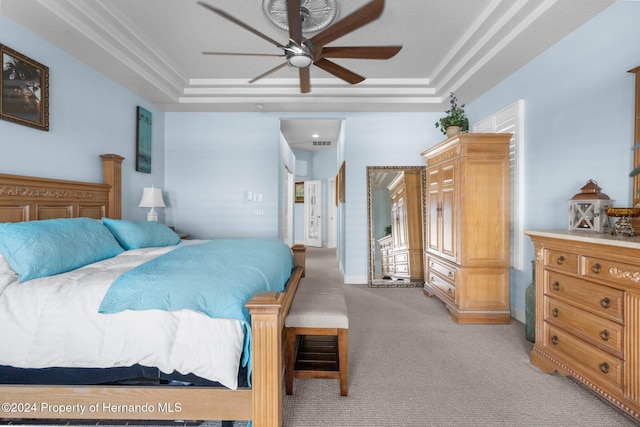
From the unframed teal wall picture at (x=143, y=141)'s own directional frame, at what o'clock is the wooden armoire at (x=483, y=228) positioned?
The wooden armoire is roughly at 12 o'clock from the unframed teal wall picture.

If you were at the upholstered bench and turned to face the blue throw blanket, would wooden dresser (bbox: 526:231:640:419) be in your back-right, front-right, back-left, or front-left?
back-left

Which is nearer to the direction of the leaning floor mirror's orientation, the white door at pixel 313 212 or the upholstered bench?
the upholstered bench

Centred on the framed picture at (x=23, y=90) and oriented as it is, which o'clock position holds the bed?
The bed is roughly at 1 o'clock from the framed picture.

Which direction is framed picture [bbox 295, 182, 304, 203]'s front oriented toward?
toward the camera

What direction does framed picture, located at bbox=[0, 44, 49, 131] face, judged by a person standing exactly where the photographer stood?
facing the viewer and to the right of the viewer

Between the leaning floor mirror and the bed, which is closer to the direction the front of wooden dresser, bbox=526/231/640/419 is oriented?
the bed

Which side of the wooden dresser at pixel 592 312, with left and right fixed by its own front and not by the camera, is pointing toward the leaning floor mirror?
right

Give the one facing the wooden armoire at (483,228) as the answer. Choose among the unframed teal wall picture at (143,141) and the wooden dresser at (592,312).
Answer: the unframed teal wall picture

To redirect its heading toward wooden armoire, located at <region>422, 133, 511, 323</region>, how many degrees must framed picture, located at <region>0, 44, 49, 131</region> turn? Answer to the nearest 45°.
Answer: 0° — it already faces it

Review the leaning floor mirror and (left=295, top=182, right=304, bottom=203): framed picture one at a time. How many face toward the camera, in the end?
2

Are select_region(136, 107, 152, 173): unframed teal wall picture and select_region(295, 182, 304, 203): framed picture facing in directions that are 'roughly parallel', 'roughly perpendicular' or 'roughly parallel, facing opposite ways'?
roughly perpendicular

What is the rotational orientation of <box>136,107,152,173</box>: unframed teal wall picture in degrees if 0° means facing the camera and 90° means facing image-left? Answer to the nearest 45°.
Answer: approximately 315°

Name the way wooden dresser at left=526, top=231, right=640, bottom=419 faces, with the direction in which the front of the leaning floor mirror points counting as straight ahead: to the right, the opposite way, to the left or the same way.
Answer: to the right

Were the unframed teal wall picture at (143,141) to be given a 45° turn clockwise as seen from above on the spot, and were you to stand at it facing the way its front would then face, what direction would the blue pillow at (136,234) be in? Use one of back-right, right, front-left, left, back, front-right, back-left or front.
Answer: front

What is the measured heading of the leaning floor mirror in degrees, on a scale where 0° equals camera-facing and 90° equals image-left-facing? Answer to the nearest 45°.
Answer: approximately 0°

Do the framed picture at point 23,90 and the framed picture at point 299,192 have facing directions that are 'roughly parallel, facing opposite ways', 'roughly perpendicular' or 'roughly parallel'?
roughly perpendicular

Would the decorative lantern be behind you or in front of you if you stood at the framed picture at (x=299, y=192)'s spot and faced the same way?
in front

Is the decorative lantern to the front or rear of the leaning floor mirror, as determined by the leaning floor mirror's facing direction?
to the front

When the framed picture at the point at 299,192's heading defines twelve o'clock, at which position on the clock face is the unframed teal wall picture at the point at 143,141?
the unframed teal wall picture at the point at 143,141 is roughly at 1 o'clock from the framed picture at the point at 299,192.
